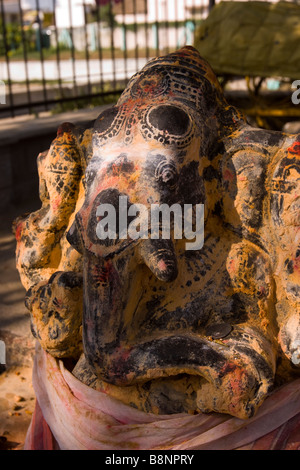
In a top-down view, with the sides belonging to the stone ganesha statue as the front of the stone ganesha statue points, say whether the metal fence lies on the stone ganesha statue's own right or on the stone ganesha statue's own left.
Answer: on the stone ganesha statue's own right

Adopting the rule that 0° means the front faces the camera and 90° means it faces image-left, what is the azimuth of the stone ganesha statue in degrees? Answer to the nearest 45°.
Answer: approximately 45°
